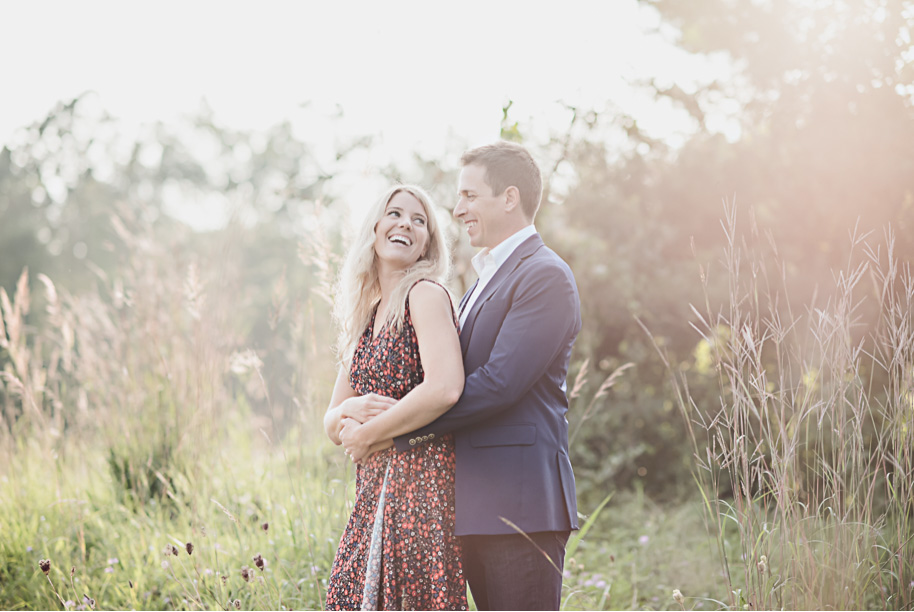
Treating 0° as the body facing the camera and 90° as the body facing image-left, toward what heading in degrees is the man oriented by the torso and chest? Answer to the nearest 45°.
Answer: approximately 90°

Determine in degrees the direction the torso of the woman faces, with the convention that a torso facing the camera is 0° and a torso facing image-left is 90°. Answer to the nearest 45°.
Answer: approximately 45°

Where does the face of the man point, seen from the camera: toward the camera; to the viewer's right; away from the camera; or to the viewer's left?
to the viewer's left

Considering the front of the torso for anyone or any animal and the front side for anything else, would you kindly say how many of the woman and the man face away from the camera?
0

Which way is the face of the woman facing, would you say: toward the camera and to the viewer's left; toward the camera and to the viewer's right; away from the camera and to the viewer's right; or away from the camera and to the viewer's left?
toward the camera and to the viewer's right
